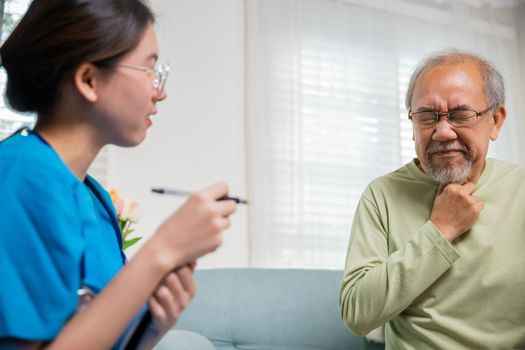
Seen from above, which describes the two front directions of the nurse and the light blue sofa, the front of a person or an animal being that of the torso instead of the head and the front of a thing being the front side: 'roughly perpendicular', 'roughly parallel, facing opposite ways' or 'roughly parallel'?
roughly perpendicular

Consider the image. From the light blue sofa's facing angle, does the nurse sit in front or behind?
in front

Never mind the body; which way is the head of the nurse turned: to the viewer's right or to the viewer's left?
to the viewer's right

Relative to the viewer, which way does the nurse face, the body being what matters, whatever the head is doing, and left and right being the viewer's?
facing to the right of the viewer

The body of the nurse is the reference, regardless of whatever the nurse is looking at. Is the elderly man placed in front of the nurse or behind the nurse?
in front

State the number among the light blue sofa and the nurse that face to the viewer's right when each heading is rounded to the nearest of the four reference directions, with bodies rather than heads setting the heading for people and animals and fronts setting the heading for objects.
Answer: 1

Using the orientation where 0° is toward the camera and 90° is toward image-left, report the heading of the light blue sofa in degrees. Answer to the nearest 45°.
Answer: approximately 0°
